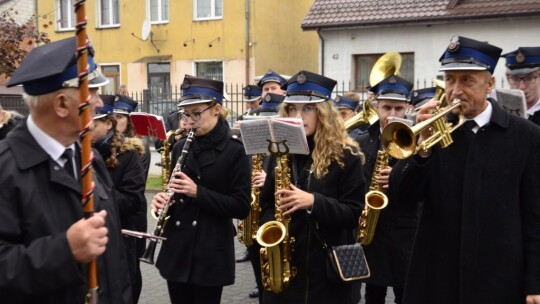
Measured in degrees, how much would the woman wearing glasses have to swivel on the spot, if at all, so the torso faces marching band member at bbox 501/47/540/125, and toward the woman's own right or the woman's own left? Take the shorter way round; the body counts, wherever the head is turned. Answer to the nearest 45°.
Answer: approximately 135° to the woman's own left

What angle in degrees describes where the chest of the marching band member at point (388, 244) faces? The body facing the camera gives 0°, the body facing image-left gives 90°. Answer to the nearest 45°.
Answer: approximately 0°

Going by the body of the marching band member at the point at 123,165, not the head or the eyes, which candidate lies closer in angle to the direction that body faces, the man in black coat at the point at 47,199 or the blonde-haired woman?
the man in black coat
